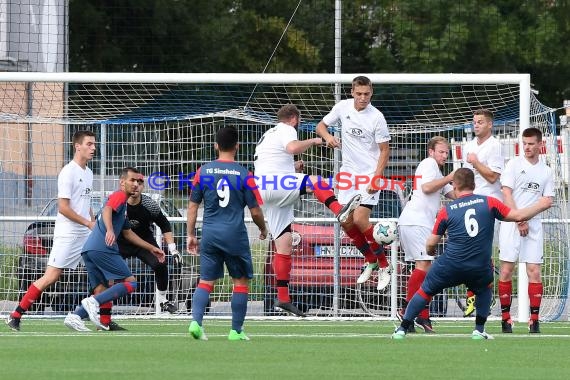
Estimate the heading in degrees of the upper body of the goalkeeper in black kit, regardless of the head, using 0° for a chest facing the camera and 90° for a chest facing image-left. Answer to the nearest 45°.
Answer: approximately 315°

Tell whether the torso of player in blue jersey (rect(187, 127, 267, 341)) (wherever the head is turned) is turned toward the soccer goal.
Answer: yes

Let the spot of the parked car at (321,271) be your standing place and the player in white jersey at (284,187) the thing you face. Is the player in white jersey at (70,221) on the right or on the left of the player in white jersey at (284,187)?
right

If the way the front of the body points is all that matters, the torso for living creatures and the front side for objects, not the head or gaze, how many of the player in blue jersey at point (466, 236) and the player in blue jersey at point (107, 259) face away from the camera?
1

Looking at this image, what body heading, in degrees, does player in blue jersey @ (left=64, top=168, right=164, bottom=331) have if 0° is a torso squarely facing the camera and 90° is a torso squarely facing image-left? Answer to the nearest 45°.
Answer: approximately 270°
